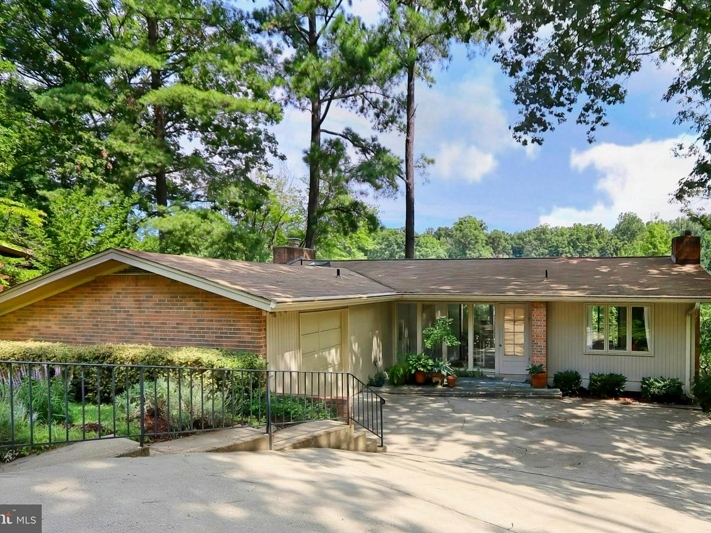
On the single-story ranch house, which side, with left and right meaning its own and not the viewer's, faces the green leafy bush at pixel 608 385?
left

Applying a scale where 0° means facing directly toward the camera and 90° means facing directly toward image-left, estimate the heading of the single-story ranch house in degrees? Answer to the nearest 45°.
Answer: approximately 0°

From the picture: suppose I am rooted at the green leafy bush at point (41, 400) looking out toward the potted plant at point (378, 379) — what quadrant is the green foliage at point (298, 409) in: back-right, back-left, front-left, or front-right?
front-right

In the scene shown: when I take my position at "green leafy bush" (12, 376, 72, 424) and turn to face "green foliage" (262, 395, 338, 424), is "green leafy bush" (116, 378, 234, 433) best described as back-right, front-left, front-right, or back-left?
front-right

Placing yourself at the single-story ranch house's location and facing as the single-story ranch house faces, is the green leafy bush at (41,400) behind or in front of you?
in front

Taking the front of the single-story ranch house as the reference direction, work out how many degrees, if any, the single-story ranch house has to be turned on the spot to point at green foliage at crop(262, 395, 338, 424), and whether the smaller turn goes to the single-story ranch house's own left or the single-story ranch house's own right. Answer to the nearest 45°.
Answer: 0° — it already faces it
